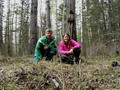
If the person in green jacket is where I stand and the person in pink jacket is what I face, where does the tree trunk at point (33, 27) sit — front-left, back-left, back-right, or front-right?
back-left

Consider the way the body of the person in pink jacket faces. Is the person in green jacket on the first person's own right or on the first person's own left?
on the first person's own right

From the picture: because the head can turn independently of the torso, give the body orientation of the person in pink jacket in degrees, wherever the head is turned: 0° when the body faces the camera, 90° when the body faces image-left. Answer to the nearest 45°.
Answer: approximately 0°

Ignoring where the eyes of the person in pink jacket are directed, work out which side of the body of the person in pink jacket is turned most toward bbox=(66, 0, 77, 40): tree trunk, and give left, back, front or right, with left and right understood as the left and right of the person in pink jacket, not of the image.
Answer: back
